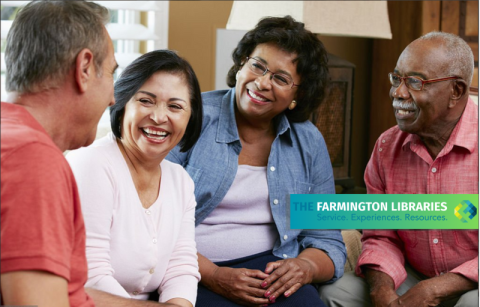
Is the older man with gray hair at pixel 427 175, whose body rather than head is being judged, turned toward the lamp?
no

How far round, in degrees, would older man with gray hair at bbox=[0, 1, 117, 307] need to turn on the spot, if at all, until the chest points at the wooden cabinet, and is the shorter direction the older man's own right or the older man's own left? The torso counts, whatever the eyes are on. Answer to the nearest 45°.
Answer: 0° — they already face it

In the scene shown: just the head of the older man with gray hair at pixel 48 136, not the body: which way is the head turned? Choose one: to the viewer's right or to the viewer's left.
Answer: to the viewer's right

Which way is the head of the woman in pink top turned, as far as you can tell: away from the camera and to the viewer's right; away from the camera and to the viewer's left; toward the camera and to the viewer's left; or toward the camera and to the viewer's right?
toward the camera and to the viewer's left

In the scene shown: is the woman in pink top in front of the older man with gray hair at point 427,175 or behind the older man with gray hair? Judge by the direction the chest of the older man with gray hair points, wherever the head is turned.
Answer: in front

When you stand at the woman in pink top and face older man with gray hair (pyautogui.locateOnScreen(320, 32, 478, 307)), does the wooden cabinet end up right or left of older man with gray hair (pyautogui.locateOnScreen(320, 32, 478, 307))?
left

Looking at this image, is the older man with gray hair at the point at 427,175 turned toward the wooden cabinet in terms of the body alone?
no

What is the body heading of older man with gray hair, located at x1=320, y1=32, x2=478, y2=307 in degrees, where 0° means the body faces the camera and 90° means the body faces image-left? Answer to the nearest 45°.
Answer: approximately 45°

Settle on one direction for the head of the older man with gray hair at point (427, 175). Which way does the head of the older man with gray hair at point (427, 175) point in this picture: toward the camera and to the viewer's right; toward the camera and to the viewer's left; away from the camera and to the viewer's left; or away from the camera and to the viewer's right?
toward the camera and to the viewer's left

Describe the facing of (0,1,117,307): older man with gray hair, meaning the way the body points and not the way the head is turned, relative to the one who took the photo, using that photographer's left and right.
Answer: facing away from the viewer and to the right of the viewer
